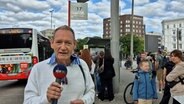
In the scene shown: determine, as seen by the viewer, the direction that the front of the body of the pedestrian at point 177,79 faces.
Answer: to the viewer's left

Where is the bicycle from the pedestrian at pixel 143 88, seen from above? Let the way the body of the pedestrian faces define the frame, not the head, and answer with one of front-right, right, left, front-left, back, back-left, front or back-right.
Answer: back

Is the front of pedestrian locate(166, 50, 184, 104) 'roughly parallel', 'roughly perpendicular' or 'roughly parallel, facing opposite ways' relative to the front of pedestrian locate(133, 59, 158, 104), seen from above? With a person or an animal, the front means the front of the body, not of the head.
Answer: roughly perpendicular
